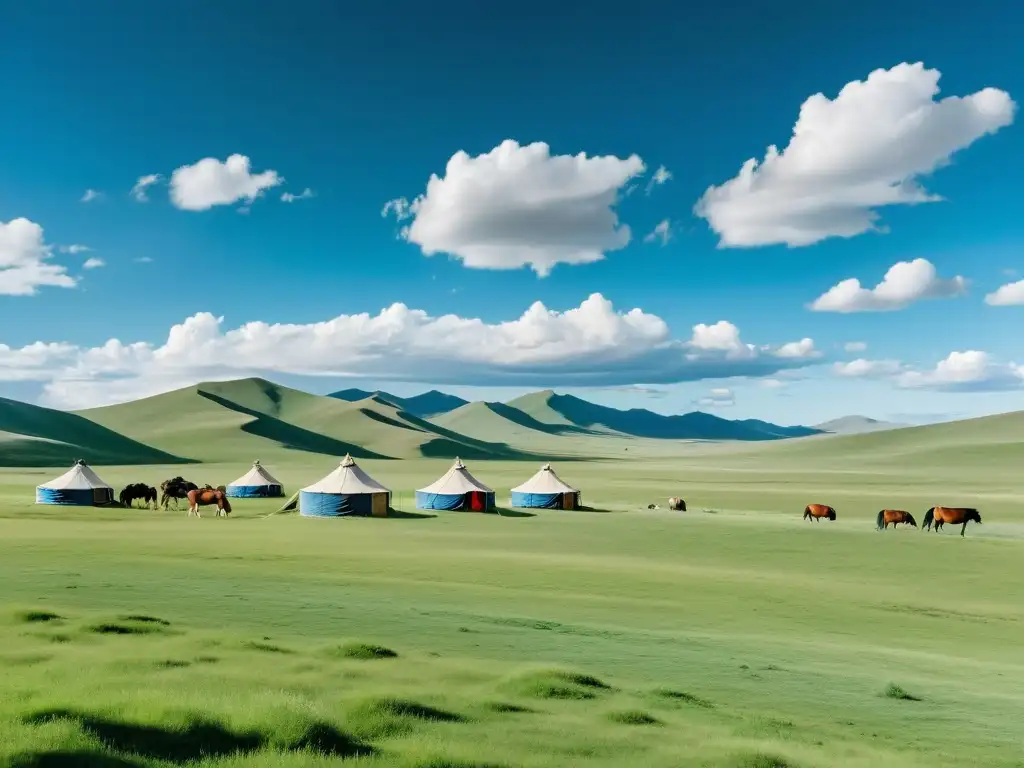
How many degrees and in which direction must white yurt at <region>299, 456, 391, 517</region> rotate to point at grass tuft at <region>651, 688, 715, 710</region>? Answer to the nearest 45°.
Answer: approximately 45° to its right

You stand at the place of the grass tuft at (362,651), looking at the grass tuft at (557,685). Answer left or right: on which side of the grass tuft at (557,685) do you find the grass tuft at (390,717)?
right

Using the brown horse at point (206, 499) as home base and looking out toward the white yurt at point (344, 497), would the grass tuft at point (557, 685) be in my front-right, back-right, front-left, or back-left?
front-right

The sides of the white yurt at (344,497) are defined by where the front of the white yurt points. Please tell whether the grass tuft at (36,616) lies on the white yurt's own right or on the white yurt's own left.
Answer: on the white yurt's own right

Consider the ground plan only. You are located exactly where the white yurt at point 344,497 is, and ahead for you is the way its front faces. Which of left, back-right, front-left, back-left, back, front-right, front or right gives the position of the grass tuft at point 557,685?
front-right

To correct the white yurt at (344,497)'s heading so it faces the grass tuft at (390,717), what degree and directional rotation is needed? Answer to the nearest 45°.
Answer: approximately 45° to its right

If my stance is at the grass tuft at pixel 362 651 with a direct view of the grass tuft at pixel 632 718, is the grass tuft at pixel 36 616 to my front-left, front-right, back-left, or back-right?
back-right

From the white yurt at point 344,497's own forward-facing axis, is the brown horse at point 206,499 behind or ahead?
behind

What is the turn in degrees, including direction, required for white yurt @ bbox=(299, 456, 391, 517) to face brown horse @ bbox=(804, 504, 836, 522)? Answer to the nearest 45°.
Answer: approximately 45° to its left

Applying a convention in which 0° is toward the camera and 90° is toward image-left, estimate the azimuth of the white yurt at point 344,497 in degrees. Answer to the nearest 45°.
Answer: approximately 315°
